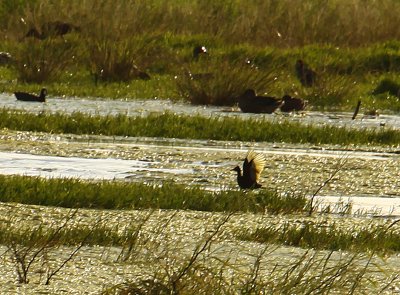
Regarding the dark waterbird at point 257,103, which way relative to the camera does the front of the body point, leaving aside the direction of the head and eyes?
to the viewer's left

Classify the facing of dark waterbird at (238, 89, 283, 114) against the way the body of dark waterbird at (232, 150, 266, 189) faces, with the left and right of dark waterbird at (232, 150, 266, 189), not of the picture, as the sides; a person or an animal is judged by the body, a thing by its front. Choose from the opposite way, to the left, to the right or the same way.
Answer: the same way

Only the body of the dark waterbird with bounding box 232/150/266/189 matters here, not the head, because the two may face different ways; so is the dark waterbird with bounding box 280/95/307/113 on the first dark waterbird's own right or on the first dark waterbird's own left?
on the first dark waterbird's own right

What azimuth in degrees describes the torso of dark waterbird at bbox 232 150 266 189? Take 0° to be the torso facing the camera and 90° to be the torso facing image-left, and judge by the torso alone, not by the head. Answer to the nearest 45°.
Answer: approximately 90°

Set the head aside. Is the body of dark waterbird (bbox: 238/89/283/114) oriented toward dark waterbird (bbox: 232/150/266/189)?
no

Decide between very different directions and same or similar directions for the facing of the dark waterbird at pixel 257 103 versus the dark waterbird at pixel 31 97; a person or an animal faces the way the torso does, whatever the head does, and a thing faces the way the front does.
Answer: very different directions

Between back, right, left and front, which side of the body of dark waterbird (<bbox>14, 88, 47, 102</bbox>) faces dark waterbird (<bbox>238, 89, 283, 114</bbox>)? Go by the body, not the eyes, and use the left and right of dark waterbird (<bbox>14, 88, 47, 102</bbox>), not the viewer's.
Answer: front

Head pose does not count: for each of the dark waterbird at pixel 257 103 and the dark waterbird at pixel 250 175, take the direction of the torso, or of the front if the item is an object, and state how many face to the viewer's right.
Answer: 0

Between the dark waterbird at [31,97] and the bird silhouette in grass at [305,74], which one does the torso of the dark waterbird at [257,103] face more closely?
the dark waterbird

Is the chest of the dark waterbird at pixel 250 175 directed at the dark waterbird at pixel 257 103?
no

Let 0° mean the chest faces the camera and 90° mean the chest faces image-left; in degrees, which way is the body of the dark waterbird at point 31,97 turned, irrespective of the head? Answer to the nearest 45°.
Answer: approximately 270°

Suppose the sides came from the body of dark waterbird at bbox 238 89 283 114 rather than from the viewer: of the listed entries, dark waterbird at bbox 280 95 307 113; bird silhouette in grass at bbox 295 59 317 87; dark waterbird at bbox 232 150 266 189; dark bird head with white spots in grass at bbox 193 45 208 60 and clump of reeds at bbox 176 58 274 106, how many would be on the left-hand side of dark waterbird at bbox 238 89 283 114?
1
